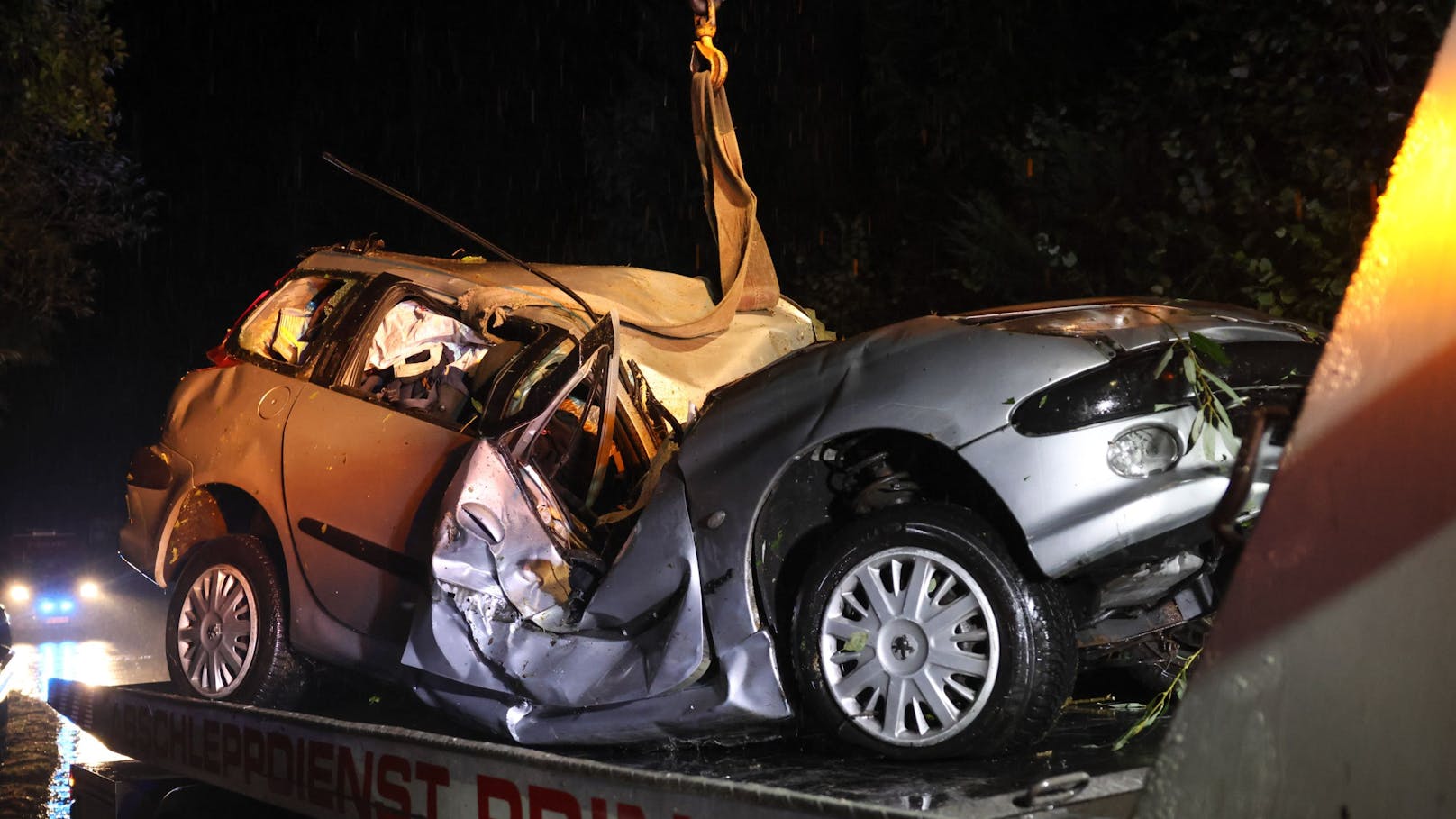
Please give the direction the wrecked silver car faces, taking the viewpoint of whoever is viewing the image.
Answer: facing the viewer and to the right of the viewer
